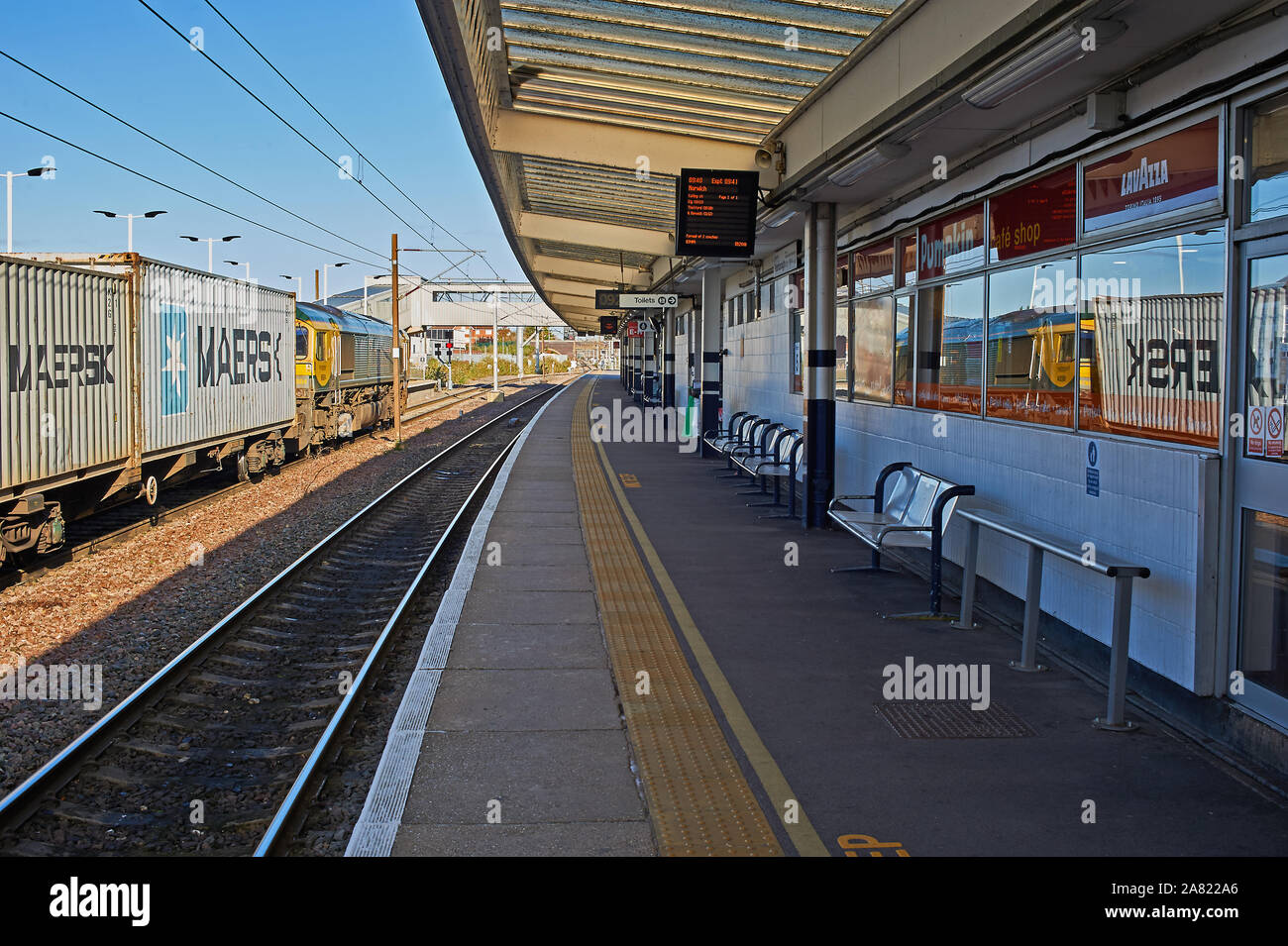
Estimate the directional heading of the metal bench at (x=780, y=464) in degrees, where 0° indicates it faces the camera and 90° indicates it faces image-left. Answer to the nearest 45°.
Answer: approximately 90°

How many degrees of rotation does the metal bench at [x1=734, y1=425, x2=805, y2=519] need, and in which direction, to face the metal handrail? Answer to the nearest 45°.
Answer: approximately 90° to its left

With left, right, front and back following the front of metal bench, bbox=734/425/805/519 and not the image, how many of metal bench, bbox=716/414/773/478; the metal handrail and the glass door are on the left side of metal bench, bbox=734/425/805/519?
2

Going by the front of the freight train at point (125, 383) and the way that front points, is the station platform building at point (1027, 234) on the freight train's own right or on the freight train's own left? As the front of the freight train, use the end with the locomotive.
on the freight train's own right

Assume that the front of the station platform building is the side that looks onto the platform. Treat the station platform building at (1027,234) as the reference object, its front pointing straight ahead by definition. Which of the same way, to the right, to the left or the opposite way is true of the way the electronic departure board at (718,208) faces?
to the left

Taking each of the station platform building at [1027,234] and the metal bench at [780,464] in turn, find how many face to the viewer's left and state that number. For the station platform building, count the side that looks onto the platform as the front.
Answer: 2

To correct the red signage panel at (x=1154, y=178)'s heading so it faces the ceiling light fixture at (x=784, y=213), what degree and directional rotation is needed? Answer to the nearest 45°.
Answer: approximately 90° to its right

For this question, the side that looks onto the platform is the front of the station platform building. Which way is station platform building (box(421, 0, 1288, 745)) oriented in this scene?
to the viewer's left
